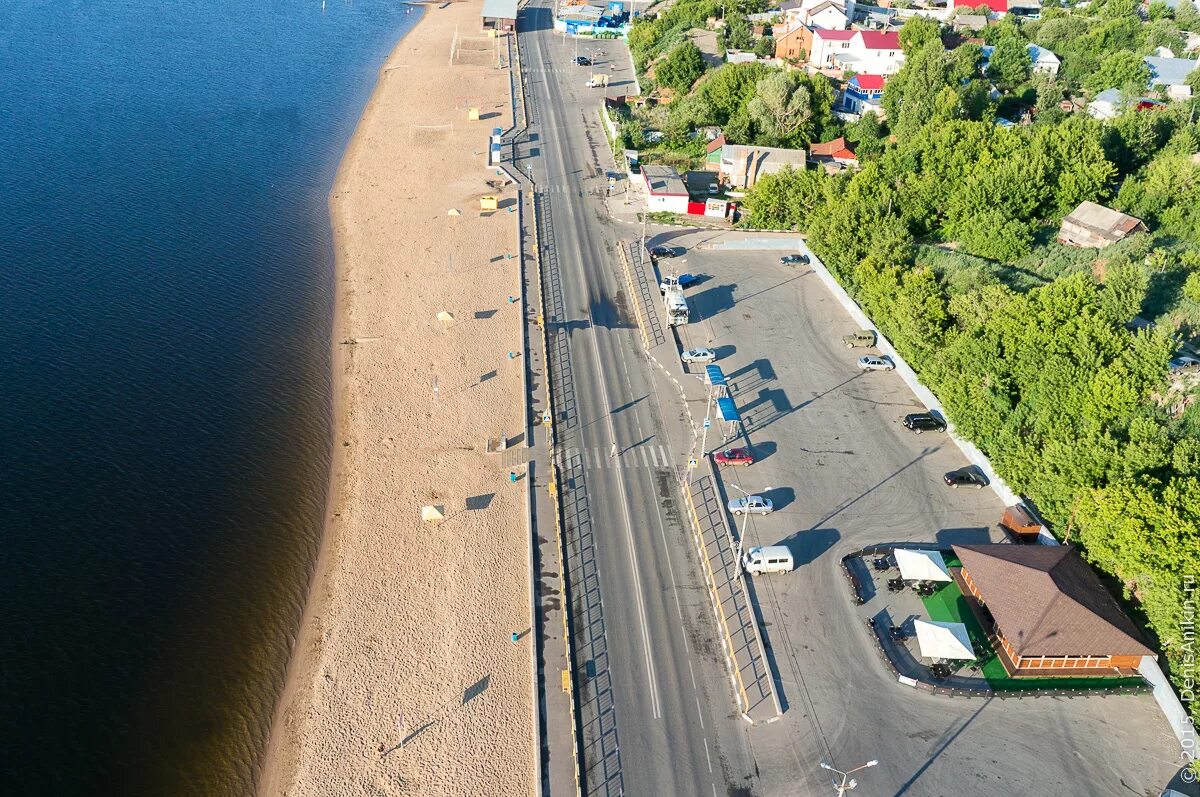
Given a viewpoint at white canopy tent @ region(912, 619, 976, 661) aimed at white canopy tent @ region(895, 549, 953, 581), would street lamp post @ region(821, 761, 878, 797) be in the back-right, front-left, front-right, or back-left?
back-left

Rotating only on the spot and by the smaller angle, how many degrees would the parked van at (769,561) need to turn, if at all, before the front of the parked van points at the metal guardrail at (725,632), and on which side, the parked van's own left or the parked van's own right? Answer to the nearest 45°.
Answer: approximately 90° to the parked van's own left

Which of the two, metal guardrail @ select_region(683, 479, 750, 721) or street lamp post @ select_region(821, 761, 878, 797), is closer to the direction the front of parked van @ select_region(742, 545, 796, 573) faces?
the metal guardrail

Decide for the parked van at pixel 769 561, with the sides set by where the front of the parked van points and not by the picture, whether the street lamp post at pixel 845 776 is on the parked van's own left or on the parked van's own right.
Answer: on the parked van's own left

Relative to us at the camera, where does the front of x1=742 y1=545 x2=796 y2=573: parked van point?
facing to the left of the viewer

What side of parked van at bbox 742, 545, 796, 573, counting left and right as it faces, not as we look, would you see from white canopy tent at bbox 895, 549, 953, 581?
back

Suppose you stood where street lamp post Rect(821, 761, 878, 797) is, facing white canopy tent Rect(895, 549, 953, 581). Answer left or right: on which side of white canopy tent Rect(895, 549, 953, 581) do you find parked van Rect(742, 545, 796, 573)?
left

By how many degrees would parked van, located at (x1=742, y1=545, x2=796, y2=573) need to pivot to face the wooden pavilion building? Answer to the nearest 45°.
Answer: approximately 180°

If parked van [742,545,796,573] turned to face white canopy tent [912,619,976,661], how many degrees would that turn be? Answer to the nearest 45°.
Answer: approximately 135° to its left

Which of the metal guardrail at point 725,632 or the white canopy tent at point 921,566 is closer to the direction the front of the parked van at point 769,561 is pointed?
the metal guardrail
